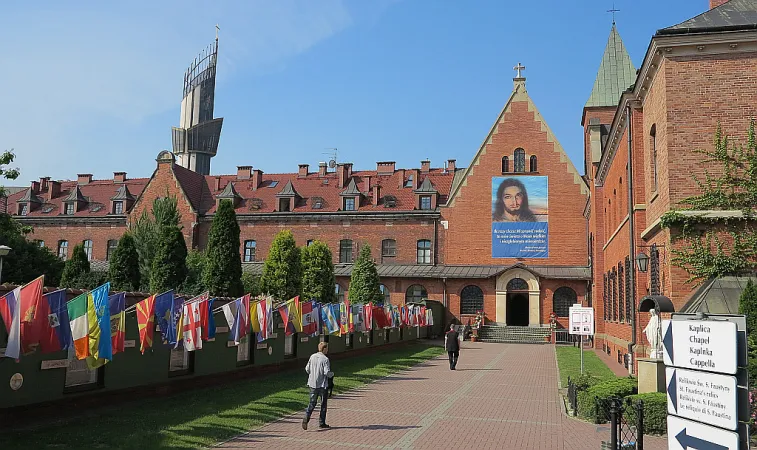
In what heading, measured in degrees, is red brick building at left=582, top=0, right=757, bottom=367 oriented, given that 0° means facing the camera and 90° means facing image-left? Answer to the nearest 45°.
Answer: approximately 90°

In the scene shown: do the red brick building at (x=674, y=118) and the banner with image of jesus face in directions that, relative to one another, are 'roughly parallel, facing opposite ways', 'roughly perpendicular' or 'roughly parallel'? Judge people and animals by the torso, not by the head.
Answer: roughly perpendicular

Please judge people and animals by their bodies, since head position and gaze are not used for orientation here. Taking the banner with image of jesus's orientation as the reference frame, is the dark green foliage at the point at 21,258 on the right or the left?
on its right

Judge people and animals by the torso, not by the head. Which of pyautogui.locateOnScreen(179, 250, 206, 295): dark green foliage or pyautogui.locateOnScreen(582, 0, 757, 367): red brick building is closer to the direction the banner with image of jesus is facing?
the red brick building

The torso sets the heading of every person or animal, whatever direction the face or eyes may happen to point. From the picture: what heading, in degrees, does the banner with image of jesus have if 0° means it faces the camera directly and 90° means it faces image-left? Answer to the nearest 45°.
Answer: approximately 0°

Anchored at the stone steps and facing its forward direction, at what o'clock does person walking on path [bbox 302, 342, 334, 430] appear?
The person walking on path is roughly at 12 o'clock from the stone steps.

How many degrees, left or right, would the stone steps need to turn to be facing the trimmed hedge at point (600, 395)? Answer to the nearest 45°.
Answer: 0° — it already faces it

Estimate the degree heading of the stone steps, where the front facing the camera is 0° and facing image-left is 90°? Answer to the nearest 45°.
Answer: approximately 0°
